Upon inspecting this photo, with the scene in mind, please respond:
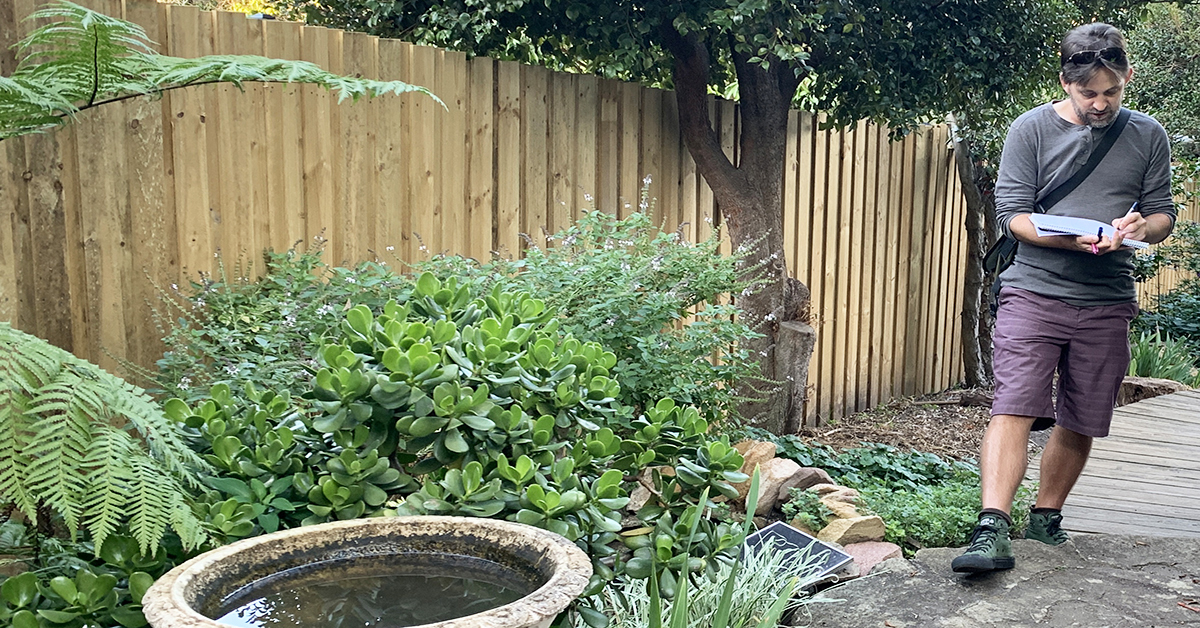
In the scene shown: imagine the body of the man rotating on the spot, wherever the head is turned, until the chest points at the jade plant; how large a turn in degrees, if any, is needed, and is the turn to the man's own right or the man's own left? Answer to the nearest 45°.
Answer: approximately 45° to the man's own right

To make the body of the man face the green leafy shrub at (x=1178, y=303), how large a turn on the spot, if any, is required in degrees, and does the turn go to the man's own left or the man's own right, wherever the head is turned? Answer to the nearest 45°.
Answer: approximately 180°

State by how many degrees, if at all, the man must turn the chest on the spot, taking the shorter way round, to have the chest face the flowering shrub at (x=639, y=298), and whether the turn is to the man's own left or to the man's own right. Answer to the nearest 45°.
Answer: approximately 90° to the man's own right

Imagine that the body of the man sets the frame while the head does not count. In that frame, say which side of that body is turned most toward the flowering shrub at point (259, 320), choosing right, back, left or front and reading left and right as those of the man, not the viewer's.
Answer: right

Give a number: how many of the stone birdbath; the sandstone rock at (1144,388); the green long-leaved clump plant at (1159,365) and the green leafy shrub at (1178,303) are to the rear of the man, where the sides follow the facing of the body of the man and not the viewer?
3

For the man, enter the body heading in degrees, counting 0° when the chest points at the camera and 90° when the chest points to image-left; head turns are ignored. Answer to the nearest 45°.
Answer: approximately 0°

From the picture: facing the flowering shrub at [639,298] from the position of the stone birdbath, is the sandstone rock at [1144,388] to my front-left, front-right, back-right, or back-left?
front-right

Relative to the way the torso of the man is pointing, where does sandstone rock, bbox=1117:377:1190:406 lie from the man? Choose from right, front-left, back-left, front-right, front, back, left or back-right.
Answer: back

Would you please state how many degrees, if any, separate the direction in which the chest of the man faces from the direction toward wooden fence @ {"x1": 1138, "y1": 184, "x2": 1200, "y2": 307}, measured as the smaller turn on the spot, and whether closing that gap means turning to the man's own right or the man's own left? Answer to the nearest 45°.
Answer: approximately 180°

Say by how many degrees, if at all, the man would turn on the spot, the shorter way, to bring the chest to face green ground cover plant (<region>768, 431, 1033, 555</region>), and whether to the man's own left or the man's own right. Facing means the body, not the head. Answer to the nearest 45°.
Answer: approximately 135° to the man's own right

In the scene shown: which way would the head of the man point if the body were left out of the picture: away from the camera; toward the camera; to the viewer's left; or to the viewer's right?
toward the camera
